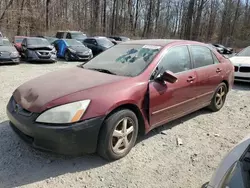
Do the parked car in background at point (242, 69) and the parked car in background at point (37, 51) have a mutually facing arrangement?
no

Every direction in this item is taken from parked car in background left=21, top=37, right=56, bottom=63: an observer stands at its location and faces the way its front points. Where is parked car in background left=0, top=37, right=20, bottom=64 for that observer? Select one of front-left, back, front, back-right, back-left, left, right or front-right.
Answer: right

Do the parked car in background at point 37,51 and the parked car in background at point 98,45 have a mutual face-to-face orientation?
no

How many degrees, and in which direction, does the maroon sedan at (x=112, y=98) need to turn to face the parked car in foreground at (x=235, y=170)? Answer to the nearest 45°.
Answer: approximately 90° to its left

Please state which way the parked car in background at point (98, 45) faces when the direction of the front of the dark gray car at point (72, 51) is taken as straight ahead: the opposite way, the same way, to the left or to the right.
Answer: the same way

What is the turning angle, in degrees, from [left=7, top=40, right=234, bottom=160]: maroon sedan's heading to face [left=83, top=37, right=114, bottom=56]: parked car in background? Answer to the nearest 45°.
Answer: approximately 135° to its right

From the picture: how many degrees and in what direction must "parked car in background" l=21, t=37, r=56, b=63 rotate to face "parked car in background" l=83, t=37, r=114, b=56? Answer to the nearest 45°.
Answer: approximately 90° to its left

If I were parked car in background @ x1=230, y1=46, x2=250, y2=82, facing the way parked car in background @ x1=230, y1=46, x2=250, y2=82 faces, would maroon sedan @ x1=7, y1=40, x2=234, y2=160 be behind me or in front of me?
in front

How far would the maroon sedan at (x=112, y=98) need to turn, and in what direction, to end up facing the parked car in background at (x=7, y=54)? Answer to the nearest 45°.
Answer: approximately 90° to its right

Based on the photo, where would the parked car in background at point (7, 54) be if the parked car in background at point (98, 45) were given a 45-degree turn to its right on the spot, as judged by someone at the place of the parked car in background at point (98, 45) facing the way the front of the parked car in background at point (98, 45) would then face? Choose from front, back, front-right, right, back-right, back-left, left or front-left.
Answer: front-right

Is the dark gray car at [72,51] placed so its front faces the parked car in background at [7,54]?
no

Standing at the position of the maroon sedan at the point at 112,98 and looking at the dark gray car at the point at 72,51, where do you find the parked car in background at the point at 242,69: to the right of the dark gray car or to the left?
right

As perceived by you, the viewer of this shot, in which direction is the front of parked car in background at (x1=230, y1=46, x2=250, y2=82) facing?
facing the viewer

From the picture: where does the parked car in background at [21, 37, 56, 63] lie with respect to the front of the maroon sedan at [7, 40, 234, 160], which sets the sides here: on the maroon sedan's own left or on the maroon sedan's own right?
on the maroon sedan's own right

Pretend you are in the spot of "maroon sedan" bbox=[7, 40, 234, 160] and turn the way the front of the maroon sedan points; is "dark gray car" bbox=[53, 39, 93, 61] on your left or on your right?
on your right

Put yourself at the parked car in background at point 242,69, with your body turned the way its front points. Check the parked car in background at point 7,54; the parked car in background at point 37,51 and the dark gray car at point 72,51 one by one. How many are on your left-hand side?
0

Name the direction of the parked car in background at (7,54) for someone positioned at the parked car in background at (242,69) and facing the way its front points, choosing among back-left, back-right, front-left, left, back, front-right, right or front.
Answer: right

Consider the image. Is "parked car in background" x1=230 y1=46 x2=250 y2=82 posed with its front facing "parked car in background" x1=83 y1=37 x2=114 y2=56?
no
